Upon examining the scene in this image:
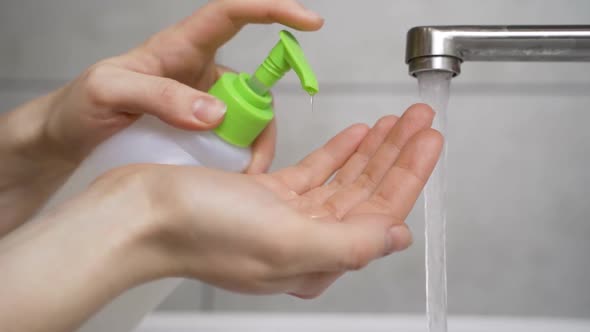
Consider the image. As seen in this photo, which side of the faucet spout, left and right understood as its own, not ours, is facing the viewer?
left
